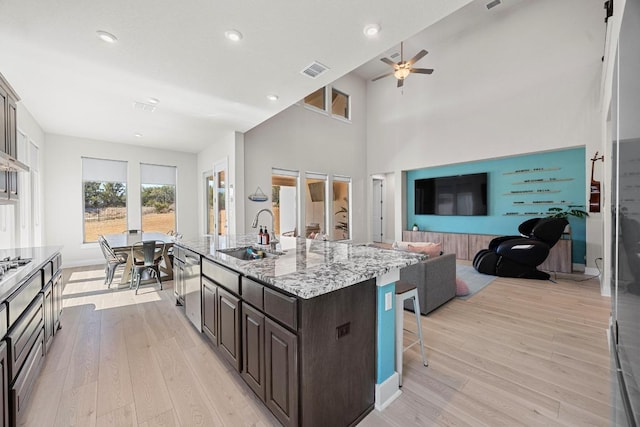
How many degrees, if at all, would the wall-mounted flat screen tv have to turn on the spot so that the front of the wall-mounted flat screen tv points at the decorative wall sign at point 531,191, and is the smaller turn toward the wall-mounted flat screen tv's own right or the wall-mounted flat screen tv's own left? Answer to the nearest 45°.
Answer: approximately 135° to the wall-mounted flat screen tv's own left

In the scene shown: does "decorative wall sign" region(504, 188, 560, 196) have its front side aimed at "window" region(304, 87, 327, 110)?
no

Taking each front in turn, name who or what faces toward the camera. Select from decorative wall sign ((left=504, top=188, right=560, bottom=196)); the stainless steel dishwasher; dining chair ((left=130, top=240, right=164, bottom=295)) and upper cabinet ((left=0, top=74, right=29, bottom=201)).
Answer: the decorative wall sign

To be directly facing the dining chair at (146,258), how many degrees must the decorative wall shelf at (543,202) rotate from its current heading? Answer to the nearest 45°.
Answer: approximately 45° to its right

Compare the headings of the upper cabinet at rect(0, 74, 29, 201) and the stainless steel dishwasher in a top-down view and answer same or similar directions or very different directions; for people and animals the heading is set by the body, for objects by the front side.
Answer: very different directions

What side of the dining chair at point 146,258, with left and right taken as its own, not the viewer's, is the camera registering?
back

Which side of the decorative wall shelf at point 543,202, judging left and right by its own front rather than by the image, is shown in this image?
front

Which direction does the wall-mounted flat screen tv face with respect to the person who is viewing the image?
facing the viewer and to the left of the viewer

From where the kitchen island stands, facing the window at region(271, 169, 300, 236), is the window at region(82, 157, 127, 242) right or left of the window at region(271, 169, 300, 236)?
left

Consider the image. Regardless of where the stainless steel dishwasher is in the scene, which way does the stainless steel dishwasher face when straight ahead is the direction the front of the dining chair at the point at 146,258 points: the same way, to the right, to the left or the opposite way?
to the left

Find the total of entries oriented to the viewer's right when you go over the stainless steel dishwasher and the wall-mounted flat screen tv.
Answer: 0

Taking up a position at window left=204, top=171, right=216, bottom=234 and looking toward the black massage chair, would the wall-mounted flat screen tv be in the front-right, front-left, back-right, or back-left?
front-left

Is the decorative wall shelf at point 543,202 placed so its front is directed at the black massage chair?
yes

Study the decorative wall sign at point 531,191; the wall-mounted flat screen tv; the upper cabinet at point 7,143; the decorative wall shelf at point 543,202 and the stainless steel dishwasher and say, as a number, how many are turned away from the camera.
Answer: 0
